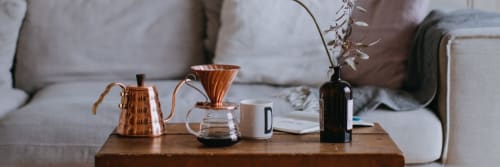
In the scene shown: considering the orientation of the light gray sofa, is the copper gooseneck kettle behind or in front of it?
in front

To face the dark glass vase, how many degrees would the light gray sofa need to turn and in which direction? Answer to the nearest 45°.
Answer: approximately 45° to its left

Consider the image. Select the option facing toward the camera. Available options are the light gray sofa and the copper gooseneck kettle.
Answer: the light gray sofa

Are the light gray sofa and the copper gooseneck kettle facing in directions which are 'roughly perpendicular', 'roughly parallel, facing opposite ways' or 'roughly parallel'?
roughly perpendicular

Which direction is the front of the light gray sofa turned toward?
toward the camera

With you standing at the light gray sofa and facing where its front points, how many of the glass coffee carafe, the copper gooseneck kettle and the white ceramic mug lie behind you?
0

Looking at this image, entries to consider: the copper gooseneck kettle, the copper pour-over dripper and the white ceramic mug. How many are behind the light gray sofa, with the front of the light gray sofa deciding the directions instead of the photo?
0
